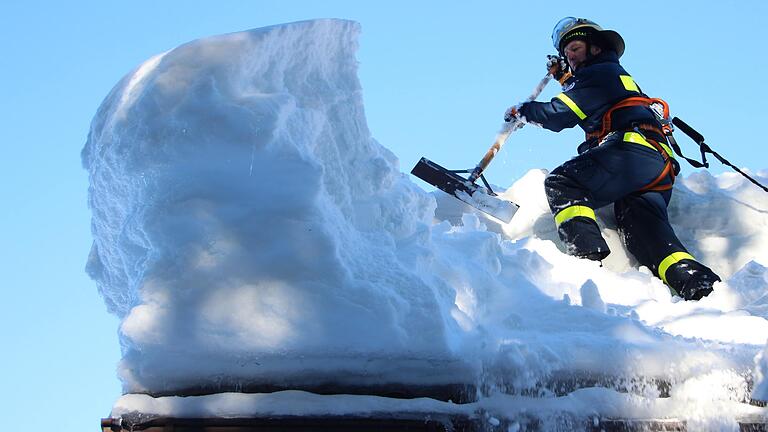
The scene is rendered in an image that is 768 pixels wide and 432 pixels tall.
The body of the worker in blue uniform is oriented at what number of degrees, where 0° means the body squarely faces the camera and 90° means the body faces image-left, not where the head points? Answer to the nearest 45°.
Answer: approximately 90°

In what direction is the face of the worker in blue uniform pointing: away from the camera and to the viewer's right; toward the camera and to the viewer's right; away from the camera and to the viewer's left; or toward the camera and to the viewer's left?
toward the camera and to the viewer's left

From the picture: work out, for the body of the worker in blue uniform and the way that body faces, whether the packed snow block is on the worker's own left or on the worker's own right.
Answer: on the worker's own left
